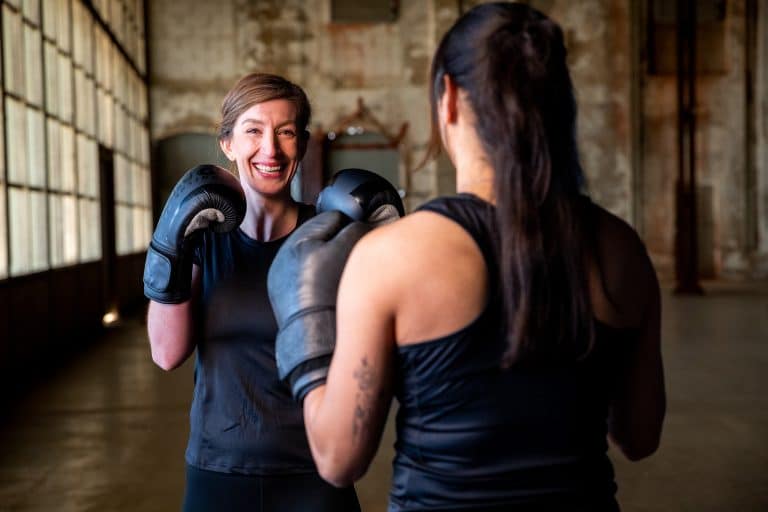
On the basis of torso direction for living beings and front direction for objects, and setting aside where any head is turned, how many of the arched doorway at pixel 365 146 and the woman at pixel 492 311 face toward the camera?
1

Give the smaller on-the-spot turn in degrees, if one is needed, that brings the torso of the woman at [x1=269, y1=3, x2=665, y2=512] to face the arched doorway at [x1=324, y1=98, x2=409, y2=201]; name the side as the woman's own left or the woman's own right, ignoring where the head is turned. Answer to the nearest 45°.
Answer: approximately 45° to the woman's own right

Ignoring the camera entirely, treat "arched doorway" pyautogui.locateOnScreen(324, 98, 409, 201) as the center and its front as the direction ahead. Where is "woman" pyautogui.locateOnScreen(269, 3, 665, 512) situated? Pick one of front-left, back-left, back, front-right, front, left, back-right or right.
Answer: front

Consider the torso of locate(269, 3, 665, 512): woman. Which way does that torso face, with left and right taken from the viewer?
facing away from the viewer and to the left of the viewer

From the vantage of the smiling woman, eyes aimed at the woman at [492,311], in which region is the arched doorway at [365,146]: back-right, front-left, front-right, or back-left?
back-left

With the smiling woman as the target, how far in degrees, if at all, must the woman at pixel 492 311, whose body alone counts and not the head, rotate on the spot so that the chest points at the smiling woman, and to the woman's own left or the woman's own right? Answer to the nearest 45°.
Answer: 0° — they already face them

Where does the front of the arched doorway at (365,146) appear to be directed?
toward the camera

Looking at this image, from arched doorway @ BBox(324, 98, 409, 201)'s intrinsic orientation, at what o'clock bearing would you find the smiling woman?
The smiling woman is roughly at 12 o'clock from the arched doorway.

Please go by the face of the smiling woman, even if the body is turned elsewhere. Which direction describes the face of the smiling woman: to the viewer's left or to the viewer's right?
to the viewer's right

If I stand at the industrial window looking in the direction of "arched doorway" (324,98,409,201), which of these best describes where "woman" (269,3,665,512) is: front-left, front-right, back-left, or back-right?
back-right
